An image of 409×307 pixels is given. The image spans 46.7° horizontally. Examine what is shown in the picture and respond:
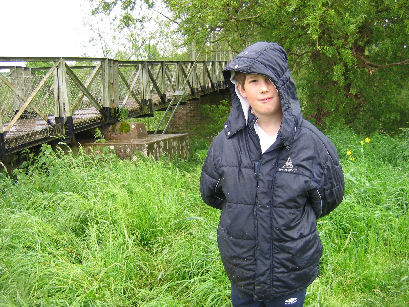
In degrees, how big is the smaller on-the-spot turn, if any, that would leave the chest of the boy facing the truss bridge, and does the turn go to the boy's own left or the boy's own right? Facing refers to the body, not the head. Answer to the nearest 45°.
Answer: approximately 135° to the boy's own right

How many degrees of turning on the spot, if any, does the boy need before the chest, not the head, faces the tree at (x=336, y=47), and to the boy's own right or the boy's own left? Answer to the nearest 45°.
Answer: approximately 180°

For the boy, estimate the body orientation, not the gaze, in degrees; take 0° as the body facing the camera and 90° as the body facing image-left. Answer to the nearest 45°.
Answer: approximately 0°

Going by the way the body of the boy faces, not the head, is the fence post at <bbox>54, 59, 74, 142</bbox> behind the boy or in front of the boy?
behind
